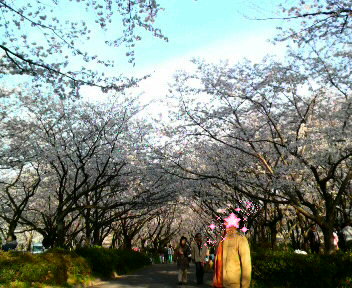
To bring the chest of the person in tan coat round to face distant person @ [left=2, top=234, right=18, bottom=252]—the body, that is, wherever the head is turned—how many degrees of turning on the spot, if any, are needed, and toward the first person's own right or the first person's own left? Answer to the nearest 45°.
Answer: approximately 90° to the first person's own right

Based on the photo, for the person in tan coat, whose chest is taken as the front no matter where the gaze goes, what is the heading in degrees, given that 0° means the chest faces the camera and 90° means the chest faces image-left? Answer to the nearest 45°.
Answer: approximately 45°

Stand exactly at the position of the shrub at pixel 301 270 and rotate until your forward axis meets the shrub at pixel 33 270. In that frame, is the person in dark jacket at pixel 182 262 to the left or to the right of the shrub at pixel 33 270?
right

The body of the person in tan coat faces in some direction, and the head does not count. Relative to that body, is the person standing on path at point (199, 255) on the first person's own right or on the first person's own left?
on the first person's own right

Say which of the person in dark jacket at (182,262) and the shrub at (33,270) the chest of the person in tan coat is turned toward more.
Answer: the shrub

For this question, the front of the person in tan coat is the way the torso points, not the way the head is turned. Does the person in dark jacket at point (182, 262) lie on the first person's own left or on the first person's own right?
on the first person's own right

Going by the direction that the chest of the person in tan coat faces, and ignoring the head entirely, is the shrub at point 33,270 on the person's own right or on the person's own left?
on the person's own right
